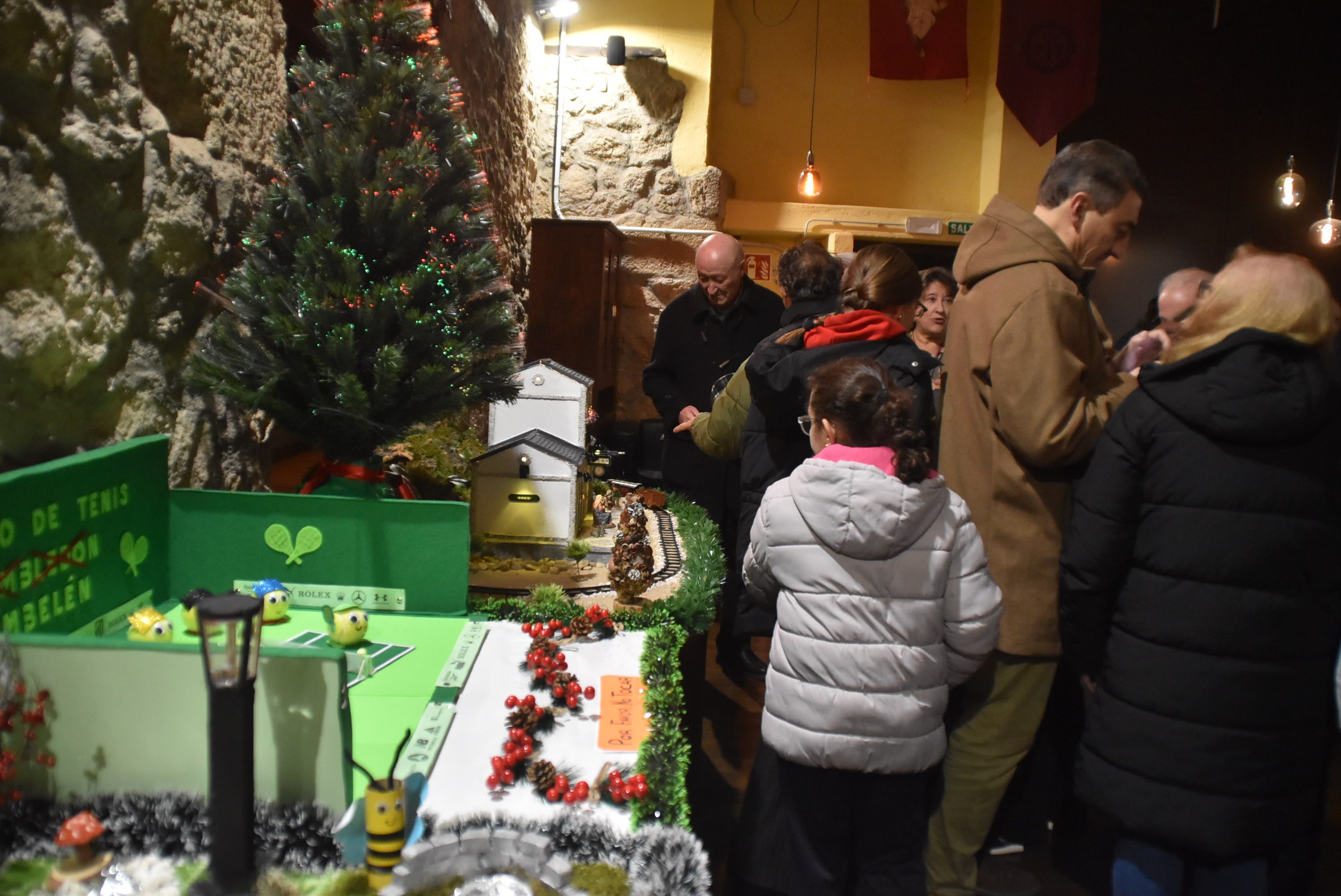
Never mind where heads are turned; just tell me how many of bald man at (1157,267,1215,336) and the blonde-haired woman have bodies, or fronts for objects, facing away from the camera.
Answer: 1

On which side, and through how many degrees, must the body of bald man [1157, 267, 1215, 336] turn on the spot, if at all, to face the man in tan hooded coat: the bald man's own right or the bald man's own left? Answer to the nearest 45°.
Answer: approximately 45° to the bald man's own left

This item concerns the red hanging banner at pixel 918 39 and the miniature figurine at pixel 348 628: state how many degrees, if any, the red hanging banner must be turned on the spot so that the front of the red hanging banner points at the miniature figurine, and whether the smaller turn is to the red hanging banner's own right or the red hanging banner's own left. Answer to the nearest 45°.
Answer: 0° — it already faces it

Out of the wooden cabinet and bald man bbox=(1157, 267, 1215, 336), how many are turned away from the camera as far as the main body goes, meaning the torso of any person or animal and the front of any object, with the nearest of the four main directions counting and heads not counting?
0

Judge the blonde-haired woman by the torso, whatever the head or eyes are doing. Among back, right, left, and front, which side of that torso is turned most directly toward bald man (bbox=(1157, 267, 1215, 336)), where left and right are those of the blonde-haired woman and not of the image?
front

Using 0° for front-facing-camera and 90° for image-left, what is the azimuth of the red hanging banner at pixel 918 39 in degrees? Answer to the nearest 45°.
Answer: approximately 0°

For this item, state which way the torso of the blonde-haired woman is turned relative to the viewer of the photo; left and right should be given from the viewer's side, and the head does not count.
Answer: facing away from the viewer
